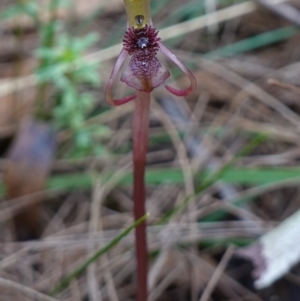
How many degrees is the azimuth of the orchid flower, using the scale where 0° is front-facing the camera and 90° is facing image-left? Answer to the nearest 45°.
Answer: approximately 0°
